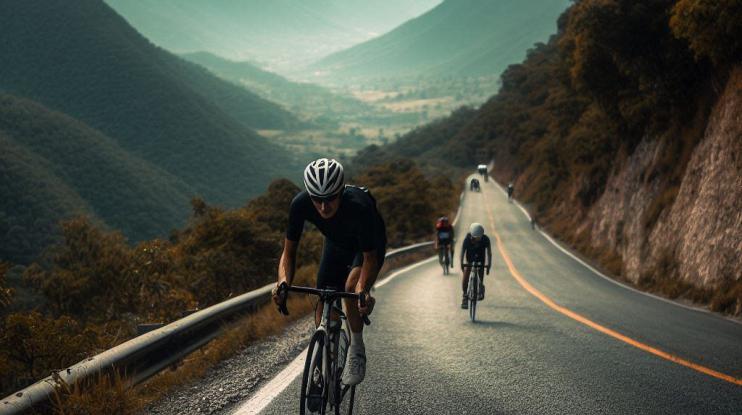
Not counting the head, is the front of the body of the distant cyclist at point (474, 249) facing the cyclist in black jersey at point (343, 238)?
yes

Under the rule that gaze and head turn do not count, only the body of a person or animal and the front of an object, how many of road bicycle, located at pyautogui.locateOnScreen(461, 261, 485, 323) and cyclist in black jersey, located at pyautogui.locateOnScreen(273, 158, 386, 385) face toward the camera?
2

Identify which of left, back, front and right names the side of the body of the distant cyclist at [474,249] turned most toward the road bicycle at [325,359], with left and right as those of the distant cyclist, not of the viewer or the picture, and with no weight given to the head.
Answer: front

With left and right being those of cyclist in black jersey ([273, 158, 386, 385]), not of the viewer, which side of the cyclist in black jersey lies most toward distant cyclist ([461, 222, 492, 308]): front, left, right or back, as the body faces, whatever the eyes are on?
back

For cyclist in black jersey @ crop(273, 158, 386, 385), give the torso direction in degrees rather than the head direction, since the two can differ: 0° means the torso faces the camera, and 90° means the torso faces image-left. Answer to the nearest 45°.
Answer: approximately 0°

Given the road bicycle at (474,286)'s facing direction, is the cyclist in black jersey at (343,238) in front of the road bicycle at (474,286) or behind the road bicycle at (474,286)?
in front

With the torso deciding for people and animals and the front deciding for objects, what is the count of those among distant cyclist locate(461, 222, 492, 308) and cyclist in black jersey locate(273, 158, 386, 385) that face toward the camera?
2
